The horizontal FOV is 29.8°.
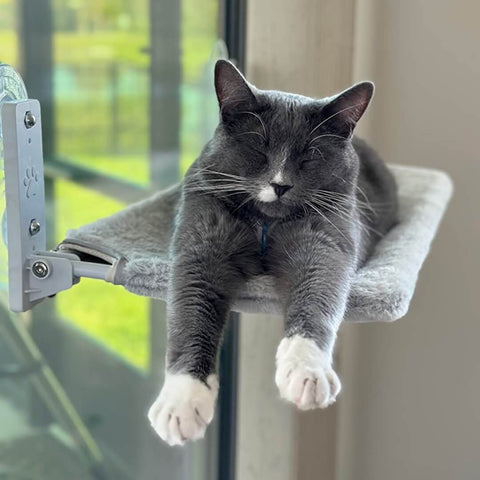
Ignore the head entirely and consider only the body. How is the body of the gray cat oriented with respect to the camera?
toward the camera
